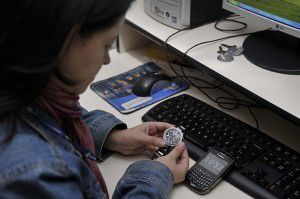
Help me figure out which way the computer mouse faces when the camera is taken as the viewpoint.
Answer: facing away from the viewer and to the right of the viewer

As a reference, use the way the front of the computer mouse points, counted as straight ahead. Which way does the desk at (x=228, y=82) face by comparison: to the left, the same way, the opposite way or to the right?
the opposite way
